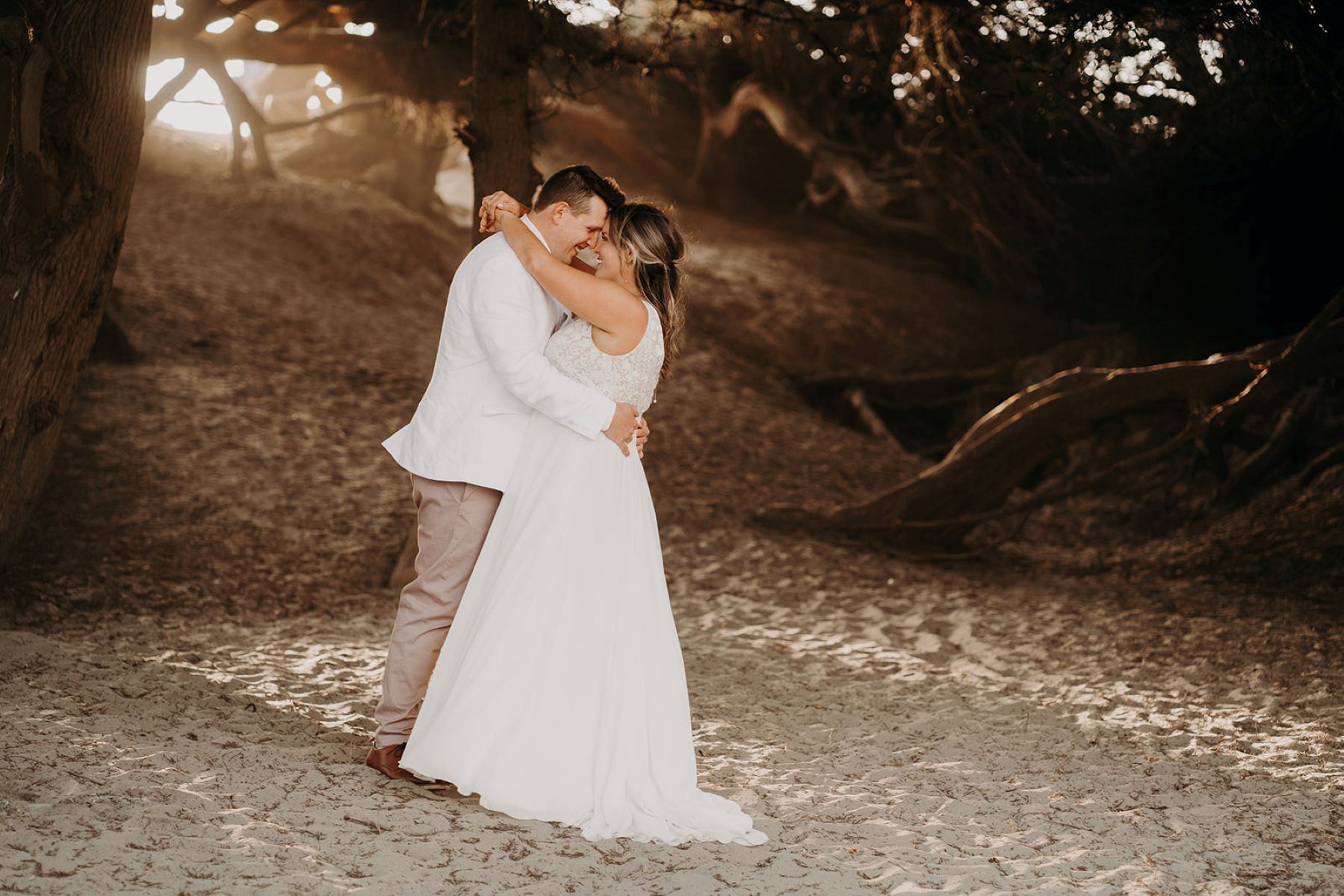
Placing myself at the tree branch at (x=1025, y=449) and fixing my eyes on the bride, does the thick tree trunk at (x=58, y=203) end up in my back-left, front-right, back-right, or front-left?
front-right

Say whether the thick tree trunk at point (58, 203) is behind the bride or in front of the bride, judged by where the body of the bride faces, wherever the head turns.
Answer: in front

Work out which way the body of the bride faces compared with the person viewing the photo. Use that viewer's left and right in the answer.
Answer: facing to the left of the viewer

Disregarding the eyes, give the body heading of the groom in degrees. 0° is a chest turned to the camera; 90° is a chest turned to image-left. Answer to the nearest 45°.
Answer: approximately 270°

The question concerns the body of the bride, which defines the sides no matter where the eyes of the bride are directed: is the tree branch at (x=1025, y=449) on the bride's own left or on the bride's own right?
on the bride's own right

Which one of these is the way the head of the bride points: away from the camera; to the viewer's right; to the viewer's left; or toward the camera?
to the viewer's left

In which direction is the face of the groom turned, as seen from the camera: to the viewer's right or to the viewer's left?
to the viewer's right

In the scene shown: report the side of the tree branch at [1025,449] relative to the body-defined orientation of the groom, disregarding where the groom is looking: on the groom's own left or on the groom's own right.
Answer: on the groom's own left

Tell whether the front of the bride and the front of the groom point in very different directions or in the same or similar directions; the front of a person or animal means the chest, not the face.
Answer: very different directions
